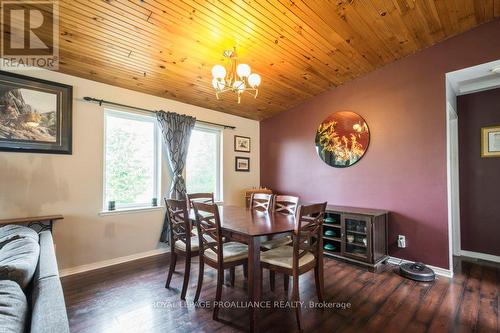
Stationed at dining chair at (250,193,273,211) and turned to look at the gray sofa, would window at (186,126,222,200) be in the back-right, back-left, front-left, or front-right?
back-right

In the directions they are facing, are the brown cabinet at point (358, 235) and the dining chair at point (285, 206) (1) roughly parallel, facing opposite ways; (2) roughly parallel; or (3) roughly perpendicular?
roughly parallel

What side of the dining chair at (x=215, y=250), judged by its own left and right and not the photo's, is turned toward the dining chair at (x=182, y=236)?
left

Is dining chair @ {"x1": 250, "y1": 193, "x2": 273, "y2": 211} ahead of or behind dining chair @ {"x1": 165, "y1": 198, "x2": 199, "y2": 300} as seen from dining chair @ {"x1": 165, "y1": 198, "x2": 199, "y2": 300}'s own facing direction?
ahead

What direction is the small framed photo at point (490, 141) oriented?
toward the camera

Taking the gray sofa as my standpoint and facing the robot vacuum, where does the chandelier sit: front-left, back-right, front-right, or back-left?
front-left

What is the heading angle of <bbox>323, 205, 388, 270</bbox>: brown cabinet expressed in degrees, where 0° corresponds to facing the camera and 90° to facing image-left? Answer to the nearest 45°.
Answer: approximately 45°

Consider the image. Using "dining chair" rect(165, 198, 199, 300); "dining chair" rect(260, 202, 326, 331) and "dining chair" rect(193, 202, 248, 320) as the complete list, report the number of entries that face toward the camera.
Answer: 0

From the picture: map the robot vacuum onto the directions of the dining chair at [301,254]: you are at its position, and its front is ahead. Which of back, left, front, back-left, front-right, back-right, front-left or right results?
right

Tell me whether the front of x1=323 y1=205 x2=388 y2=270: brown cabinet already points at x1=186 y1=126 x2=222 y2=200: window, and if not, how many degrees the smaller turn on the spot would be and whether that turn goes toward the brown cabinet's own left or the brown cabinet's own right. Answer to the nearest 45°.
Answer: approximately 45° to the brown cabinet's own right

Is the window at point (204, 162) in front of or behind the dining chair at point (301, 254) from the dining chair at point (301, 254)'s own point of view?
in front

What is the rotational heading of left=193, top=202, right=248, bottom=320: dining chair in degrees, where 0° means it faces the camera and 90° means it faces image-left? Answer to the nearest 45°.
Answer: approximately 225°

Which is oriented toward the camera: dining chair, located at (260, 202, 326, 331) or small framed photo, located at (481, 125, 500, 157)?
the small framed photo

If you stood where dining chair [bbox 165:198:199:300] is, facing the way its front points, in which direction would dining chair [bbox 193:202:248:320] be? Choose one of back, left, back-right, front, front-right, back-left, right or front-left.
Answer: right

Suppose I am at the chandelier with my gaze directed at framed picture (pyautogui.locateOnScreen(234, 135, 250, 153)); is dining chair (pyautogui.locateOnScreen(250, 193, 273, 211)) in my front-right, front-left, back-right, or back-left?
front-right
